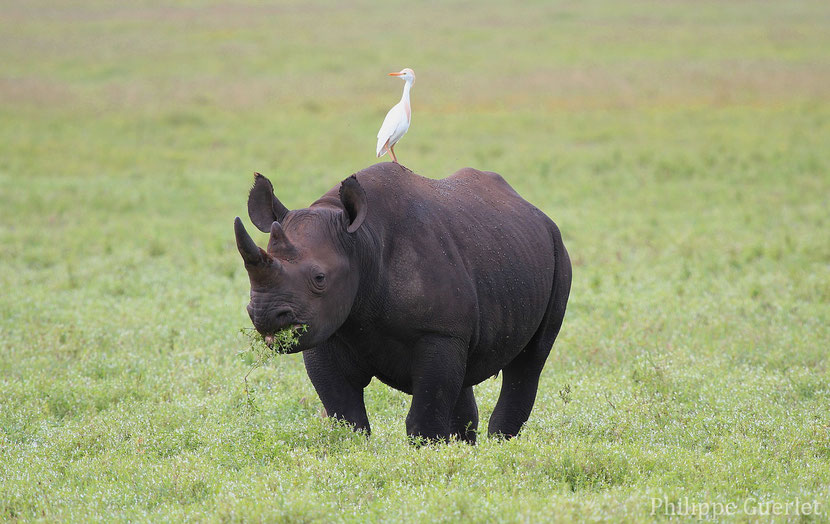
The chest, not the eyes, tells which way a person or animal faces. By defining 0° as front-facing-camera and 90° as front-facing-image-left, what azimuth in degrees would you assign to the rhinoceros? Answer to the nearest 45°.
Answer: approximately 45°
